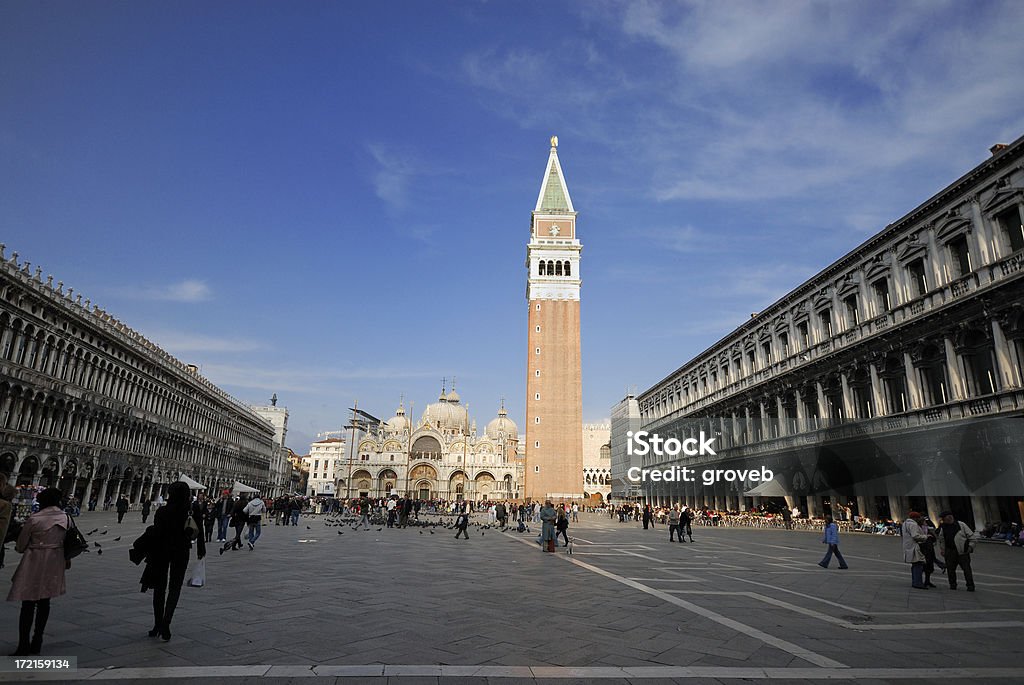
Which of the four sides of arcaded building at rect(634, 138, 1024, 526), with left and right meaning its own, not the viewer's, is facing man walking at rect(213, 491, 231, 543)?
front

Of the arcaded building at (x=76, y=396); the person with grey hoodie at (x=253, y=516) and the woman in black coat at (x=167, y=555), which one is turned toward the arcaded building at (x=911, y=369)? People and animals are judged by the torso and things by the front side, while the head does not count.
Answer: the arcaded building at (x=76, y=396)

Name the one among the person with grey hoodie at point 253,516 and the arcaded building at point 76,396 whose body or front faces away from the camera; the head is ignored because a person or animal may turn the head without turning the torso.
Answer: the person with grey hoodie

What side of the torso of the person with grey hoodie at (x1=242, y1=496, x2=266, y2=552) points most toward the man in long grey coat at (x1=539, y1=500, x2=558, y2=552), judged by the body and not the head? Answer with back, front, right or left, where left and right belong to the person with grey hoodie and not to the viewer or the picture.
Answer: right

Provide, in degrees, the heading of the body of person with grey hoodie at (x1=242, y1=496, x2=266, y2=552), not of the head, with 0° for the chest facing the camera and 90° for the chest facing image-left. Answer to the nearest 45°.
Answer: approximately 180°

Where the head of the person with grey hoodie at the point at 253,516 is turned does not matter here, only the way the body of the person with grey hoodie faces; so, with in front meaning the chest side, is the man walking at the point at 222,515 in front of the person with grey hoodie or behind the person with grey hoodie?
in front

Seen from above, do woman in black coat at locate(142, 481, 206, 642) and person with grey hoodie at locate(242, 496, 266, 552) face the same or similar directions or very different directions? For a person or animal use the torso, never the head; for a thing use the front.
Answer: same or similar directions

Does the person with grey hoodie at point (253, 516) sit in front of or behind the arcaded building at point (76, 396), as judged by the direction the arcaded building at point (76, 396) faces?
in front

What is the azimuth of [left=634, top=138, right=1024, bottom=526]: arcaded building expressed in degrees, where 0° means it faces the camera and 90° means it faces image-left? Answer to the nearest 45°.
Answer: approximately 45°

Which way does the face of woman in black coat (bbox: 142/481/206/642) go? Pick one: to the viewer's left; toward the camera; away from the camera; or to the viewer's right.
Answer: away from the camera
